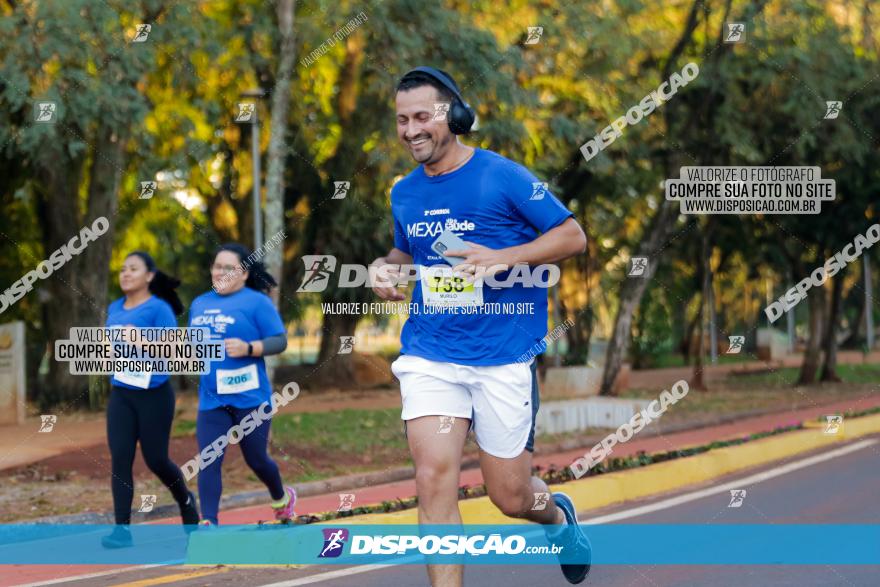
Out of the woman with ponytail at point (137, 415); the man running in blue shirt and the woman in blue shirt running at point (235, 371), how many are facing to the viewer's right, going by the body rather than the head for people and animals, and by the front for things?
0

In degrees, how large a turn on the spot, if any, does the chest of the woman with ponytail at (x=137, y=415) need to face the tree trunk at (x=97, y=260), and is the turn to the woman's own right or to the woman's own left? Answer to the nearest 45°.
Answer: approximately 135° to the woman's own right

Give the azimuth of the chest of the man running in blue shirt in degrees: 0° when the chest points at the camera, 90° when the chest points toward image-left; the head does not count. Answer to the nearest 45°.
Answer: approximately 45°

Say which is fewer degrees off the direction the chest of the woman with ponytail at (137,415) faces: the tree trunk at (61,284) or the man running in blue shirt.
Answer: the man running in blue shirt

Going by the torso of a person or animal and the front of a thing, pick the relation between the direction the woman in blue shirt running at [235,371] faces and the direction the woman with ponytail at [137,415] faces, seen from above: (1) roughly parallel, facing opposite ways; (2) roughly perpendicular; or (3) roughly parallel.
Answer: roughly parallel

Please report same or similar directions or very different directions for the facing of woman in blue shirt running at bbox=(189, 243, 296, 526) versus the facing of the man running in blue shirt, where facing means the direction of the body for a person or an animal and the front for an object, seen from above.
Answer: same or similar directions

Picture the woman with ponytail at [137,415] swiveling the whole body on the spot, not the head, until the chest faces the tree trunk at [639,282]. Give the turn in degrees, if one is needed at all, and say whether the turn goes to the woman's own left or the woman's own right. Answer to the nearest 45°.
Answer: approximately 180°

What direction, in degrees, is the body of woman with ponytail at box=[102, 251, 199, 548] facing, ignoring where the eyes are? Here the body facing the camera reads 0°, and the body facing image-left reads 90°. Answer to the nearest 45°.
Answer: approximately 45°

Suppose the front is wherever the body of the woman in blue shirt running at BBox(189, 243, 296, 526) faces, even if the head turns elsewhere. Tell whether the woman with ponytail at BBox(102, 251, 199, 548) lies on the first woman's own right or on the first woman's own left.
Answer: on the first woman's own right

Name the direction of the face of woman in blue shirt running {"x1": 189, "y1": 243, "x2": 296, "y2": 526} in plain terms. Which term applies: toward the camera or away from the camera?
toward the camera

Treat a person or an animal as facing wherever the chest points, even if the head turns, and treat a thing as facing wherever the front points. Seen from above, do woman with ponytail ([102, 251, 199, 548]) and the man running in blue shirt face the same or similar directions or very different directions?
same or similar directions

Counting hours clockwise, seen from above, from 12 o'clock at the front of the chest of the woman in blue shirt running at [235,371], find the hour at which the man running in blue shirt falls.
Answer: The man running in blue shirt is roughly at 10 o'clock from the woman in blue shirt running.

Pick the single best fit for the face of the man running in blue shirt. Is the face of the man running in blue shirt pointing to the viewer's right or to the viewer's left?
to the viewer's left
